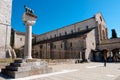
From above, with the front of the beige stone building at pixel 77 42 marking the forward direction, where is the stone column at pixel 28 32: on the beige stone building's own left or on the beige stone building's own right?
on the beige stone building's own right

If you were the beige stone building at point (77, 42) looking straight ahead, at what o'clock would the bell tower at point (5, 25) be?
The bell tower is roughly at 3 o'clock from the beige stone building.

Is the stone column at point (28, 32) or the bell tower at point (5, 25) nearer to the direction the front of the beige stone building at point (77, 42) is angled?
the stone column
